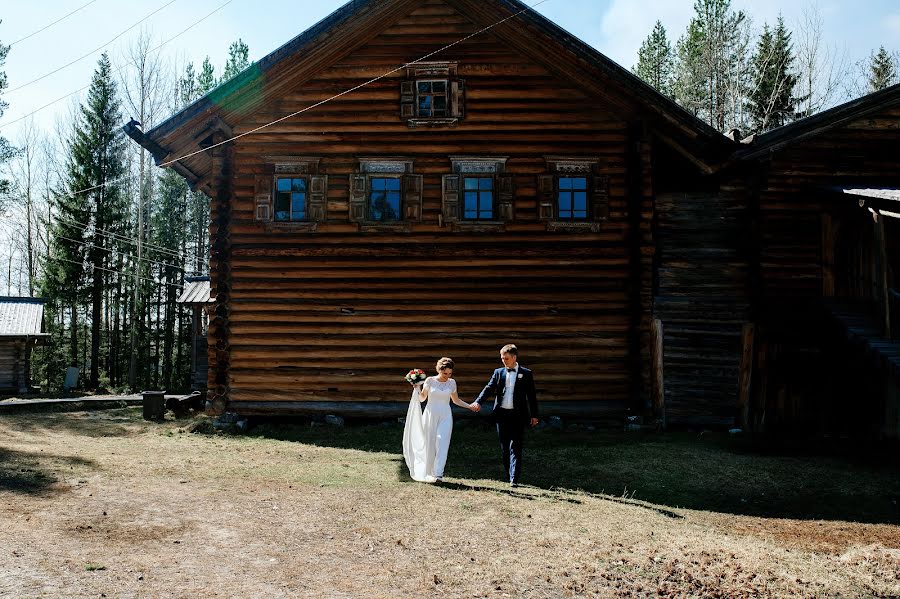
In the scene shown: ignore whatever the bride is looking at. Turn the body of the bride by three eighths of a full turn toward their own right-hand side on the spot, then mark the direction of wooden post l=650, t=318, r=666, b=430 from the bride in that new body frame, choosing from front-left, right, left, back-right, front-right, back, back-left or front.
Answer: right

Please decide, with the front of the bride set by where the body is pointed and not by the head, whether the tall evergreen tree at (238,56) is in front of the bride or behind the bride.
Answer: behind

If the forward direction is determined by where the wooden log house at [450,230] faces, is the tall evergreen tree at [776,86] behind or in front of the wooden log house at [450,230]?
behind

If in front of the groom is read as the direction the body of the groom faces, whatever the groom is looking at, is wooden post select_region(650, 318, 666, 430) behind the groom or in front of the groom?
behind

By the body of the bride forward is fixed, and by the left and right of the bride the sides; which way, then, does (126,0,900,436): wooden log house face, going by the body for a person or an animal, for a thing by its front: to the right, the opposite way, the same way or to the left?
the same way

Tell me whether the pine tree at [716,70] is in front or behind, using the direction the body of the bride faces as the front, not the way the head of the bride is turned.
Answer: behind

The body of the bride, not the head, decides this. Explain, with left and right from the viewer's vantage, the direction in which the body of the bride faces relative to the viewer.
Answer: facing the viewer

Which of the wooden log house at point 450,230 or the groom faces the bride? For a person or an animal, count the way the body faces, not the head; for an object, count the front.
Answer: the wooden log house

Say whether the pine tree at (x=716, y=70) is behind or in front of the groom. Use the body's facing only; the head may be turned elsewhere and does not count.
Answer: behind

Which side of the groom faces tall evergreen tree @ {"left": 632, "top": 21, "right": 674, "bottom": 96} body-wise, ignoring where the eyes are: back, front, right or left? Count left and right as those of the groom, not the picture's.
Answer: back

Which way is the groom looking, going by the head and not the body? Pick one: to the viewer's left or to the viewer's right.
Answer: to the viewer's left

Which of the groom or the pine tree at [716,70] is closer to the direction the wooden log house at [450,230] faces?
the groom

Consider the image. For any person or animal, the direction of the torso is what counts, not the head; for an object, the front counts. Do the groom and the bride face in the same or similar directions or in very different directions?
same or similar directions

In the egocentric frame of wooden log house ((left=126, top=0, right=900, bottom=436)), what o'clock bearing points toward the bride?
The bride is roughly at 12 o'clock from the wooden log house.

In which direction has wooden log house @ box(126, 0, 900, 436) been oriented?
toward the camera

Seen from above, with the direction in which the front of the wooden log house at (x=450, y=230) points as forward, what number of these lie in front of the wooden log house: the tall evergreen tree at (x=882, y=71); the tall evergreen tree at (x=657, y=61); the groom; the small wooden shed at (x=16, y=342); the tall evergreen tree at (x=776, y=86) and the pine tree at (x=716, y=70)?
1
